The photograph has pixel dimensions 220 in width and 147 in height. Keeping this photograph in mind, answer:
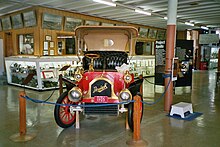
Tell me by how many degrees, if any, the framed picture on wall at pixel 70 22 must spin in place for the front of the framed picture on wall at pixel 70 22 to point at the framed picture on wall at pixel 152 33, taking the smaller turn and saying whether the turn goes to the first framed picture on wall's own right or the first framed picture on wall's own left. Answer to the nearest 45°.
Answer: approximately 90° to the first framed picture on wall's own left

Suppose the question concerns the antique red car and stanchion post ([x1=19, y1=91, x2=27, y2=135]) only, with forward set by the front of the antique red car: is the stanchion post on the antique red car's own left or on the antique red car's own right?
on the antique red car's own right

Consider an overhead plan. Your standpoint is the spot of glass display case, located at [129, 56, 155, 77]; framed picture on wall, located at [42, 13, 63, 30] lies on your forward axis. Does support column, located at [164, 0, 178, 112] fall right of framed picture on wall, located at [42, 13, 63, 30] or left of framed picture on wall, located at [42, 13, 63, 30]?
left

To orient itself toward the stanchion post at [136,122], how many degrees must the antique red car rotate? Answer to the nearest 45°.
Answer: approximately 45° to its left

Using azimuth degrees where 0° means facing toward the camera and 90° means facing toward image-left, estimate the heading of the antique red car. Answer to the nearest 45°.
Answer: approximately 0°

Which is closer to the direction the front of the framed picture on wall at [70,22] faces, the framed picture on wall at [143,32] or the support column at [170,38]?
the support column

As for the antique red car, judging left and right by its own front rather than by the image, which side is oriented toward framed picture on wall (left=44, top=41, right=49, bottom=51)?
back

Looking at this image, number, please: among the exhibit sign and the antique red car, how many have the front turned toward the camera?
2

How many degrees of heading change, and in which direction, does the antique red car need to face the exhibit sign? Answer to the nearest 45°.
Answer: approximately 135° to its left

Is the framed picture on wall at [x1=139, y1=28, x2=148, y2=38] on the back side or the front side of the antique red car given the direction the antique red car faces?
on the back side
